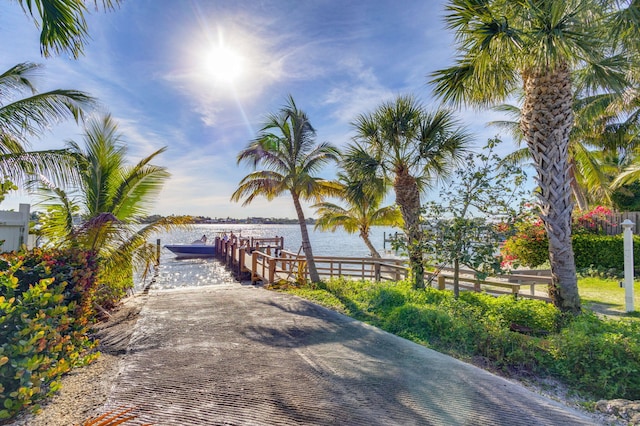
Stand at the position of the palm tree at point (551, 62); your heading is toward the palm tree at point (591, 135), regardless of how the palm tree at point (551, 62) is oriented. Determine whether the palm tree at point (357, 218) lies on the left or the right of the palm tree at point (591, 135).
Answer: left

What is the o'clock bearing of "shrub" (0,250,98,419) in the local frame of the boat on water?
The shrub is roughly at 9 o'clock from the boat on water.

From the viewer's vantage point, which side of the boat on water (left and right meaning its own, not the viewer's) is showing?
left

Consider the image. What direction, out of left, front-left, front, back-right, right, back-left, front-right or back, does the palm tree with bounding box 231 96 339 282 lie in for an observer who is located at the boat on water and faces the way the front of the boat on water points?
left

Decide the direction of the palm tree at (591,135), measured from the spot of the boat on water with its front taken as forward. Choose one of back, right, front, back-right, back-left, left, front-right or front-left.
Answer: back-left

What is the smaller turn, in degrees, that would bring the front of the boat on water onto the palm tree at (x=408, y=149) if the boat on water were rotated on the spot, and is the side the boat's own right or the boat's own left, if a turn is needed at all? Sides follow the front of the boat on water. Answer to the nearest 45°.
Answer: approximately 90° to the boat's own left

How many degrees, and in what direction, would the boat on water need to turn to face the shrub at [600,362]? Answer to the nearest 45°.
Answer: approximately 90° to its left

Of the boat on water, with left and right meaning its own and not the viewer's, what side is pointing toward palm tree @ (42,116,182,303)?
left

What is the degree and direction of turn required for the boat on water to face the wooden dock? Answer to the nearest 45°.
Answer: approximately 90° to its left
